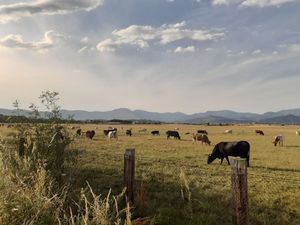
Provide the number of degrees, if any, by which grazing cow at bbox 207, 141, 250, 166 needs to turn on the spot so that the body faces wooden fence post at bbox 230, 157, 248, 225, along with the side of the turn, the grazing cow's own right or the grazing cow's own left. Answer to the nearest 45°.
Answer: approximately 90° to the grazing cow's own left

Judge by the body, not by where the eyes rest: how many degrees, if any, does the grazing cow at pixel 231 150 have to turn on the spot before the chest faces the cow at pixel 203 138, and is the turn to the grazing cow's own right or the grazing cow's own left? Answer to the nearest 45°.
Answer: approximately 90° to the grazing cow's own right

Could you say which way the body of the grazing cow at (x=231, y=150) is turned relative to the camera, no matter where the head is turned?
to the viewer's left

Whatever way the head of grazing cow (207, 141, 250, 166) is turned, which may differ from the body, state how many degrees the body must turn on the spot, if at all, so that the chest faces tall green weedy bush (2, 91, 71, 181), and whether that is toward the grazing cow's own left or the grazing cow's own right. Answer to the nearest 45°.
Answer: approximately 45° to the grazing cow's own left
